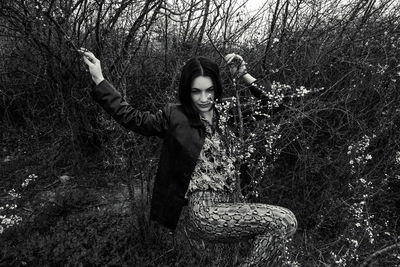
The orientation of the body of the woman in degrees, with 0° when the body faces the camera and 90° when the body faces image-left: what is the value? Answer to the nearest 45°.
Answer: approximately 315°

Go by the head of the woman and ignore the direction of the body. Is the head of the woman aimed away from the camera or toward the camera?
toward the camera
